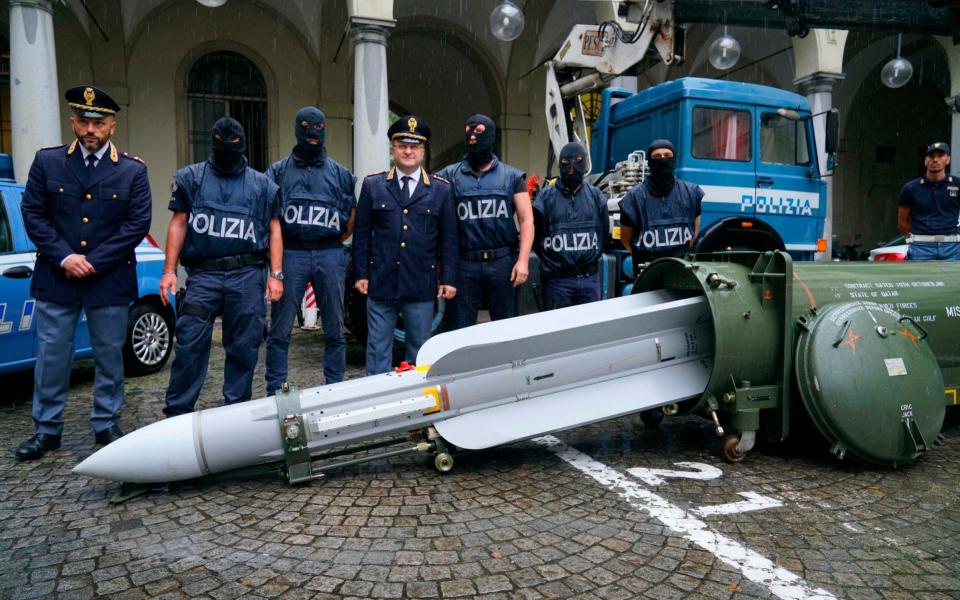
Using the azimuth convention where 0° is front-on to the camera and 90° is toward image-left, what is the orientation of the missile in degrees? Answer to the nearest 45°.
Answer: approximately 45°

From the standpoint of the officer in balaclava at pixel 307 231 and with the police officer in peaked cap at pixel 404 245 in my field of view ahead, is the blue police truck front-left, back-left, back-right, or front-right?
front-left

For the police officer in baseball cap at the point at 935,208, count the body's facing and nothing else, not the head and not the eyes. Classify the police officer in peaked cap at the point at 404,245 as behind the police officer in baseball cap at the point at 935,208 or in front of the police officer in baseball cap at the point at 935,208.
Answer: in front

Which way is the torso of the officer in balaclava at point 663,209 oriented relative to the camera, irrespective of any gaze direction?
toward the camera

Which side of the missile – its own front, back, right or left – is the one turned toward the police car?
right

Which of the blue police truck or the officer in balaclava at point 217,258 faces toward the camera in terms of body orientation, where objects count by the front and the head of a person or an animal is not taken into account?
the officer in balaclava

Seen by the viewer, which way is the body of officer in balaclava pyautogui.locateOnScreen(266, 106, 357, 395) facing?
toward the camera

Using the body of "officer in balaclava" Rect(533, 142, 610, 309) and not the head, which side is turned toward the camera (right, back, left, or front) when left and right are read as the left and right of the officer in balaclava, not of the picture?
front

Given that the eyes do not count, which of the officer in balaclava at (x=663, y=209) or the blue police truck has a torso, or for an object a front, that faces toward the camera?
the officer in balaclava

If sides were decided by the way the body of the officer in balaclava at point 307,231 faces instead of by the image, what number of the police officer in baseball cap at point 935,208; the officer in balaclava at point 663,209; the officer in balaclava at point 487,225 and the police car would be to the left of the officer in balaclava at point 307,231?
3

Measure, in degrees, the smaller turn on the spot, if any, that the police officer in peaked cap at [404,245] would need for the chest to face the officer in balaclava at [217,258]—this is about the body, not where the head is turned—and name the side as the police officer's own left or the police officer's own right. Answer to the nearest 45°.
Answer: approximately 90° to the police officer's own right

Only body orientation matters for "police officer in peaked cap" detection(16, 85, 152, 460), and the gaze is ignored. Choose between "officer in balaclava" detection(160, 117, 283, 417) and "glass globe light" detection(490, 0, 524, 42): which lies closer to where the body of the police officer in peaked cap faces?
the officer in balaclava

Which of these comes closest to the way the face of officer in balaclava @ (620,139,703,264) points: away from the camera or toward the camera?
toward the camera

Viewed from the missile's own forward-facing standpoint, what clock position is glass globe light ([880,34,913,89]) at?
The glass globe light is roughly at 6 o'clock from the missile.
